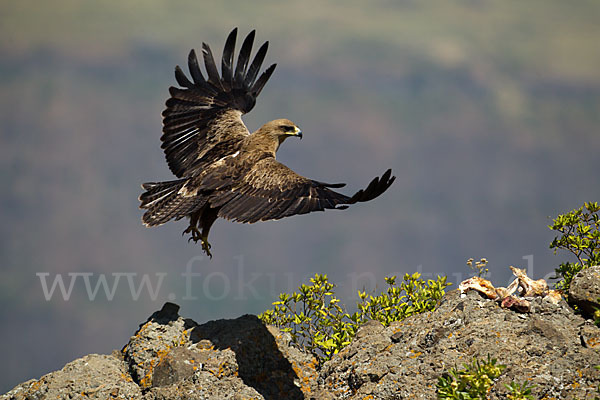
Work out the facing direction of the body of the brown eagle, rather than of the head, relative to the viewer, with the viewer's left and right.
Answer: facing away from the viewer and to the right of the viewer

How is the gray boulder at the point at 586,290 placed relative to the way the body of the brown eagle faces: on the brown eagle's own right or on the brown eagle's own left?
on the brown eagle's own right
